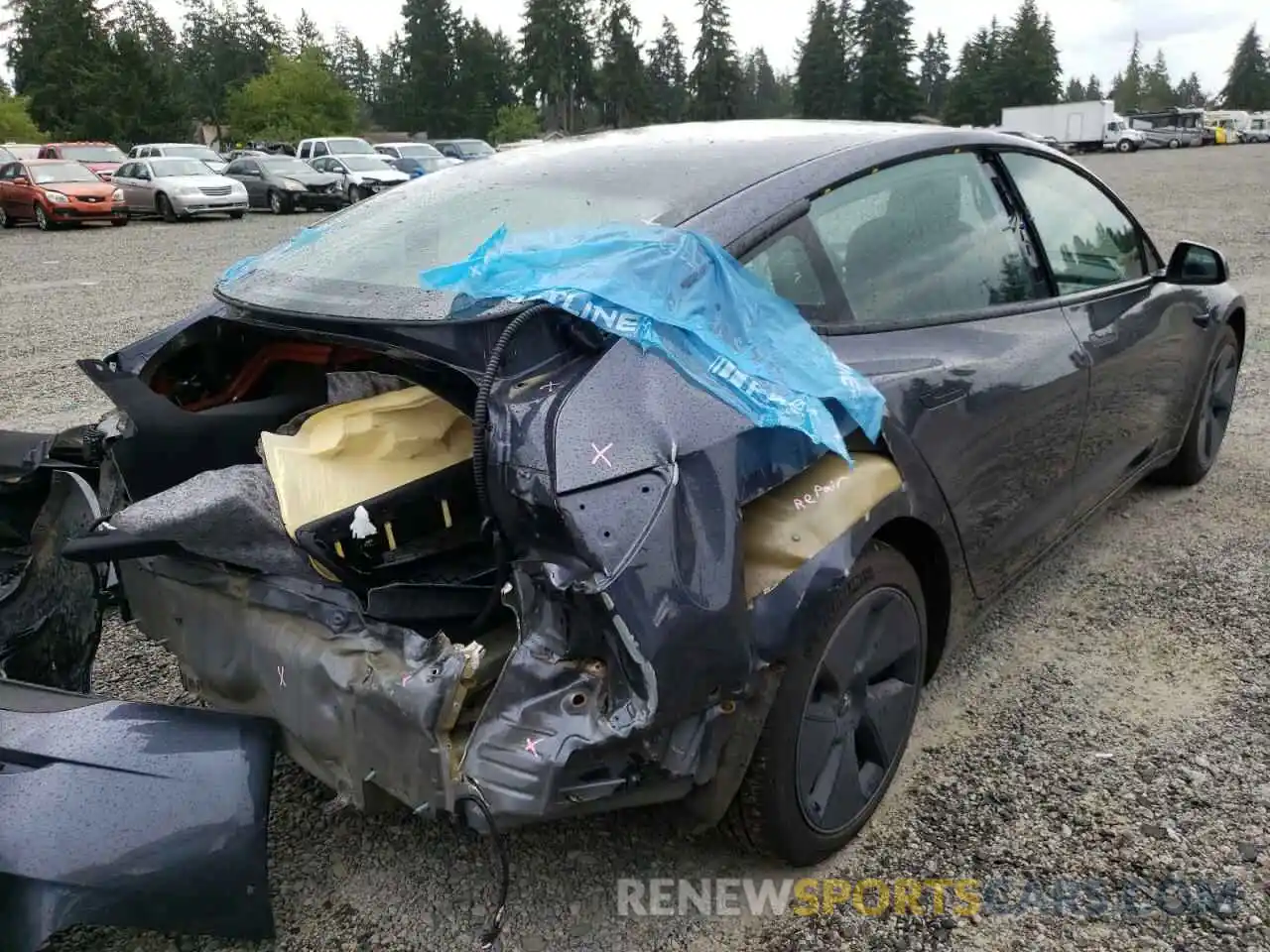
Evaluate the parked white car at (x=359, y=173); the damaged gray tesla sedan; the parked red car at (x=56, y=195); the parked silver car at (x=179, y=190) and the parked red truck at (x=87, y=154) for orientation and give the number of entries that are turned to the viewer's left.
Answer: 0

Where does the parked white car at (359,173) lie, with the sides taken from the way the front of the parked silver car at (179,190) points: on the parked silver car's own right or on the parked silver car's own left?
on the parked silver car's own left

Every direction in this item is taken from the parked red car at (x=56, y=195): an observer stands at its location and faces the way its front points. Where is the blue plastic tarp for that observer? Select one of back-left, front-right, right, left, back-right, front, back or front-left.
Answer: front-right

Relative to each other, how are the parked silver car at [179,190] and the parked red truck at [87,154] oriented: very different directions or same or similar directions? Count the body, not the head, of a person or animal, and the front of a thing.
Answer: same or similar directions

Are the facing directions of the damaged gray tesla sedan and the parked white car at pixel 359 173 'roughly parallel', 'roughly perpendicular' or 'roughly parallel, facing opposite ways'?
roughly perpendicular

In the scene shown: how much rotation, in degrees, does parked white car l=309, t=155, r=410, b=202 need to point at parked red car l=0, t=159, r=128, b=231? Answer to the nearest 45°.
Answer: approximately 90° to its right

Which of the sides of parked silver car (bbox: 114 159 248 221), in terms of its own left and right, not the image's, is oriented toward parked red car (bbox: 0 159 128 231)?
right

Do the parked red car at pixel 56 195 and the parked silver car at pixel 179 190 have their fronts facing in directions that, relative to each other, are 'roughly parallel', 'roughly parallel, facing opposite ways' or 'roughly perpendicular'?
roughly parallel

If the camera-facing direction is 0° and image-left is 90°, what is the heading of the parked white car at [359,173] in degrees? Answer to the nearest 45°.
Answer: approximately 315°

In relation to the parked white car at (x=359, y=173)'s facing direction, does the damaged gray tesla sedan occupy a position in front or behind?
in front

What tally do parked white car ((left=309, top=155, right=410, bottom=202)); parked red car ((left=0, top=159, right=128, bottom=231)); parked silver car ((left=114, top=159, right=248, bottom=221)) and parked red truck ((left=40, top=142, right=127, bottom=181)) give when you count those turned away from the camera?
0

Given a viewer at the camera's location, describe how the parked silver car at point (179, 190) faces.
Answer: facing the viewer and to the right of the viewer
